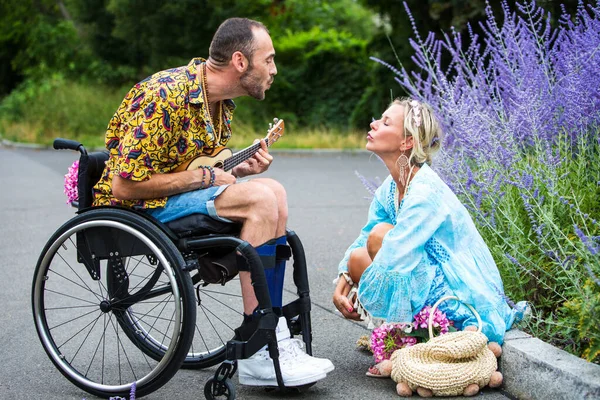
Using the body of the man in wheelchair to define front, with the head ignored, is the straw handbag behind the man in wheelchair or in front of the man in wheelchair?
in front

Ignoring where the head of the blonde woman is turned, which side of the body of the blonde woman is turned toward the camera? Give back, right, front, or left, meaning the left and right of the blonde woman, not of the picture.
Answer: left

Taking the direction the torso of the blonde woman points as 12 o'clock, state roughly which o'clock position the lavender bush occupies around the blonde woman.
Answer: The lavender bush is roughly at 4 o'clock from the blonde woman.

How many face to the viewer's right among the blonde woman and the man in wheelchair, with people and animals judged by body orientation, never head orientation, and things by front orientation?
1

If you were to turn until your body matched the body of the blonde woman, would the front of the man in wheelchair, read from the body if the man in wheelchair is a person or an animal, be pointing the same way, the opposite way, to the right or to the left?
the opposite way

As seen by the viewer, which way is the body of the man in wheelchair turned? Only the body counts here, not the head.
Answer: to the viewer's right

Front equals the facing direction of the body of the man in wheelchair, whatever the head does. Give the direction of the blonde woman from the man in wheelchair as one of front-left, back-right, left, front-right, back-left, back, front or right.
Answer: front

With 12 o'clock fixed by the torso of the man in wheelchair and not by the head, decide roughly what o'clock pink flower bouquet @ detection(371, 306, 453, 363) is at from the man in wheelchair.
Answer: The pink flower bouquet is roughly at 12 o'clock from the man in wheelchair.

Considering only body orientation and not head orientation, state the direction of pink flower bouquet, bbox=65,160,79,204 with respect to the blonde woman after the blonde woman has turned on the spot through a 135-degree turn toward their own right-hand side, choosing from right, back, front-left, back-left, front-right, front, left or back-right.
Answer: back-left

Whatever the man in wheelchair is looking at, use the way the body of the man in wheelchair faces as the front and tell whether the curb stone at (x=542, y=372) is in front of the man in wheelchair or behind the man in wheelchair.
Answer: in front

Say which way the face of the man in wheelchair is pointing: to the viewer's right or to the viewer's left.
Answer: to the viewer's right

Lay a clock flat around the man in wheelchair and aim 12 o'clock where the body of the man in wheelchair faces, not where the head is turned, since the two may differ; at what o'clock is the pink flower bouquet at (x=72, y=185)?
The pink flower bouquet is roughly at 7 o'clock from the man in wheelchair.

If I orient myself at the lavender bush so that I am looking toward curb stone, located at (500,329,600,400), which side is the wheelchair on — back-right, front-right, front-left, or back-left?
front-right

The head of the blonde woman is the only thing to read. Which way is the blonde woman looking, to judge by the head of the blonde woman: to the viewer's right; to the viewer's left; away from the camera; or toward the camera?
to the viewer's left
